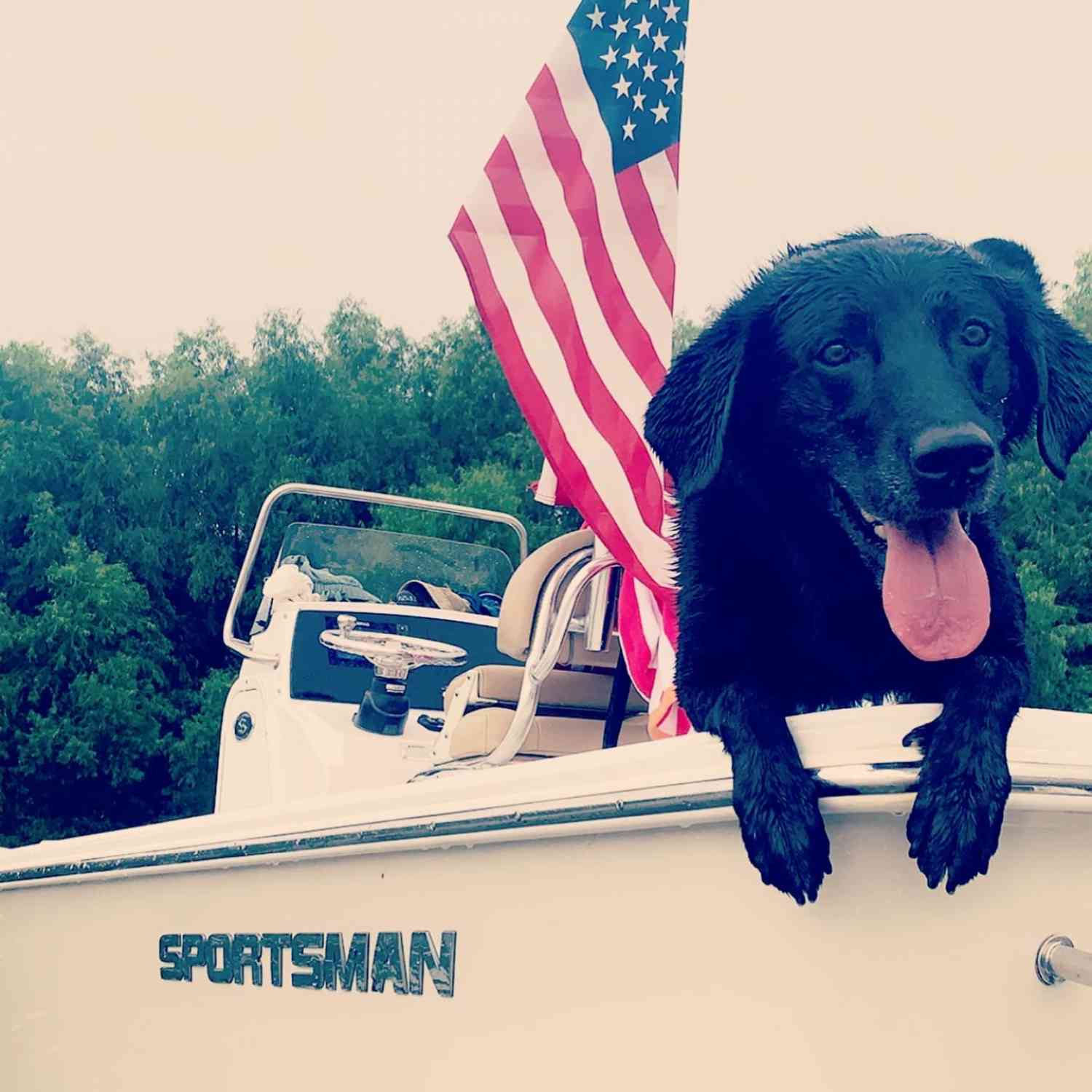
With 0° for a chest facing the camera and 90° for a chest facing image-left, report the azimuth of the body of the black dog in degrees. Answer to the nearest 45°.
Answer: approximately 0°

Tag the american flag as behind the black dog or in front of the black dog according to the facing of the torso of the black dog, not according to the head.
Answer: behind

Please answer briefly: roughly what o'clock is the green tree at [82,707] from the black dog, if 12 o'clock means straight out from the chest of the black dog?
The green tree is roughly at 5 o'clock from the black dog.
